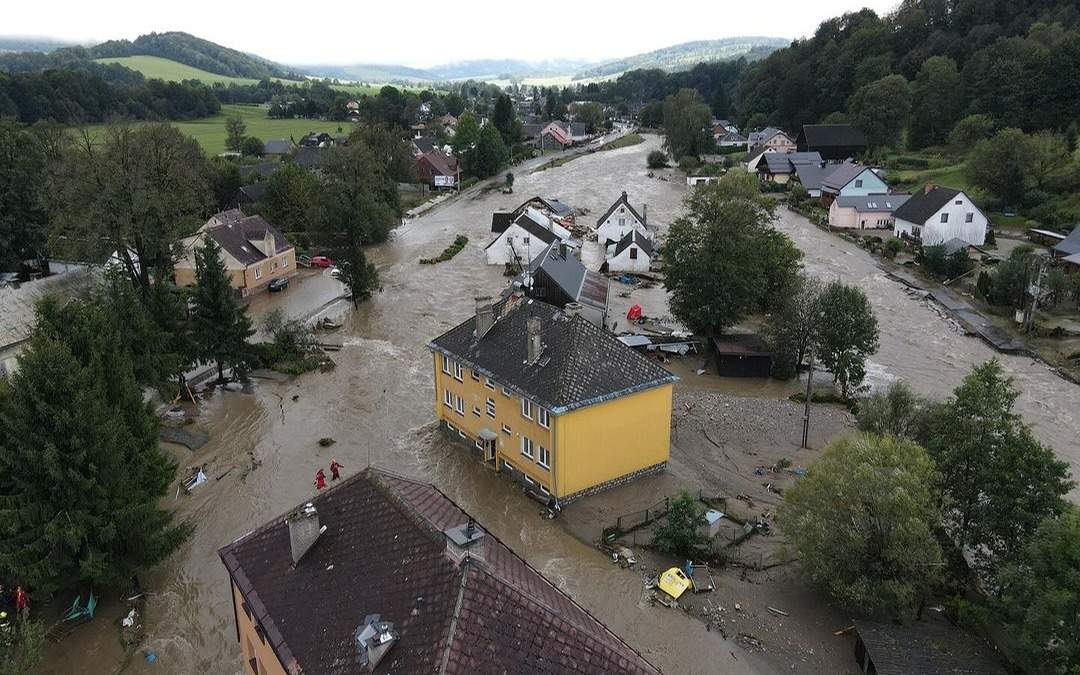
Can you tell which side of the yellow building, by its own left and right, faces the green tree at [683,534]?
left

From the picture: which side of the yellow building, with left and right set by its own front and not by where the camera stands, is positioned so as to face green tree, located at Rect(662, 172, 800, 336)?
back

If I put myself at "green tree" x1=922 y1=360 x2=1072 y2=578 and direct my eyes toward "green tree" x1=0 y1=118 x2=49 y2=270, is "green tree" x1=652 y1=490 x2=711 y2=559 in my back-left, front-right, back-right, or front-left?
front-left

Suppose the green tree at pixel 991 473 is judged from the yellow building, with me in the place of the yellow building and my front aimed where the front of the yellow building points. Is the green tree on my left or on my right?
on my left

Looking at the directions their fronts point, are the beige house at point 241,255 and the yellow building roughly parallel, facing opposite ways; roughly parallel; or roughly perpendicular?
roughly perpendicular

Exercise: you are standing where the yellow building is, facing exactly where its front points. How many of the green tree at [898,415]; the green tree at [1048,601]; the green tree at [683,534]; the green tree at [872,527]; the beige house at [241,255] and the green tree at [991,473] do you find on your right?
1

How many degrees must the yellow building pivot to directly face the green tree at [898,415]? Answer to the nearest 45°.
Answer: approximately 135° to its left

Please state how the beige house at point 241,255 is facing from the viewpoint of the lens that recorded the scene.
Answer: facing the viewer and to the right of the viewer

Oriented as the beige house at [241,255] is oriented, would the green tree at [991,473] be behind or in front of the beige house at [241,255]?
in front

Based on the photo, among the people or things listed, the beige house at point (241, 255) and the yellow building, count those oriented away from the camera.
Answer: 0

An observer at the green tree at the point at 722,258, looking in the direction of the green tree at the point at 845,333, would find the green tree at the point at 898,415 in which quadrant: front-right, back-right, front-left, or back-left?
front-right

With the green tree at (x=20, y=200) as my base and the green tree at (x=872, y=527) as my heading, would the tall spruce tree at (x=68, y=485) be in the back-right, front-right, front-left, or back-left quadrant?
front-right

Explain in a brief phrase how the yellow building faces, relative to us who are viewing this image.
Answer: facing the viewer and to the left of the viewer

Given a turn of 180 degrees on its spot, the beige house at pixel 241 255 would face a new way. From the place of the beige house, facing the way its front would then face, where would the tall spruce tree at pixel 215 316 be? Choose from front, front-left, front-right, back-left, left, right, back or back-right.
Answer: back-left
